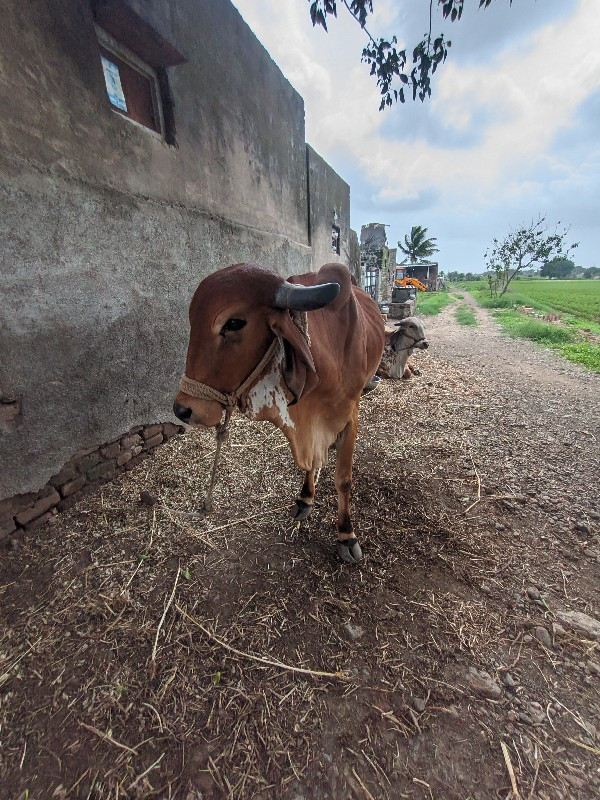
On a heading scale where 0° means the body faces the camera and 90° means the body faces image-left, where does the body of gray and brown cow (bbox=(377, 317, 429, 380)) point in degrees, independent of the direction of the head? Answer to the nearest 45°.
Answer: approximately 315°

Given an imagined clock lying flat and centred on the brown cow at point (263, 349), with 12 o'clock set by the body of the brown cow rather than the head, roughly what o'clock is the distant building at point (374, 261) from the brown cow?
The distant building is roughly at 5 o'clock from the brown cow.

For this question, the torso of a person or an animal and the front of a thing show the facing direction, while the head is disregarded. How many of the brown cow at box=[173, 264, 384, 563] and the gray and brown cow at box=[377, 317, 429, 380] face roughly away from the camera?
0

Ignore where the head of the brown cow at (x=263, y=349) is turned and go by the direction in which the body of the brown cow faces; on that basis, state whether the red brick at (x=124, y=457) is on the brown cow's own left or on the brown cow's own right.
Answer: on the brown cow's own right

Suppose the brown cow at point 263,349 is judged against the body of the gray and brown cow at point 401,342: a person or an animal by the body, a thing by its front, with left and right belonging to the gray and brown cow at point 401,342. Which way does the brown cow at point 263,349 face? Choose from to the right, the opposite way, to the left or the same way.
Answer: to the right

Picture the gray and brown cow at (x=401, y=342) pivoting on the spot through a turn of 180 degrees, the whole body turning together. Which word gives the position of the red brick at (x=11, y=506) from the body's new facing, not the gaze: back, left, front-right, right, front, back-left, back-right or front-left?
left

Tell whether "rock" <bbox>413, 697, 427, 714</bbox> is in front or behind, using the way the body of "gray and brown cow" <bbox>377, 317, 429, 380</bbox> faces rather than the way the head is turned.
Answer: in front

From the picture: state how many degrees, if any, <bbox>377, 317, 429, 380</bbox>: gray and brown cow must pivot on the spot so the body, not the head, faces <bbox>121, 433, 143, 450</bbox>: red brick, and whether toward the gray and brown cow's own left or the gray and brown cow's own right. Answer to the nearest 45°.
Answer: approximately 90° to the gray and brown cow's own right

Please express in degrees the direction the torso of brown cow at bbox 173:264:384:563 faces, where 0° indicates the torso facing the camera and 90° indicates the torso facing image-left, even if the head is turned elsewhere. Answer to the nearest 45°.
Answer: approximately 45°

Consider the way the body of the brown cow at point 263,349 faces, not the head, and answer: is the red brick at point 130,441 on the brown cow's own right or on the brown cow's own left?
on the brown cow's own right

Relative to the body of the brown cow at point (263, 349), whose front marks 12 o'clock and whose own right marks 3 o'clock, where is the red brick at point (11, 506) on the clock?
The red brick is roughly at 2 o'clock from the brown cow.

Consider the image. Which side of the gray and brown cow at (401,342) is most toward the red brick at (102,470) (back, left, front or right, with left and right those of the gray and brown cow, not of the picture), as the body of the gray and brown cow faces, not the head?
right

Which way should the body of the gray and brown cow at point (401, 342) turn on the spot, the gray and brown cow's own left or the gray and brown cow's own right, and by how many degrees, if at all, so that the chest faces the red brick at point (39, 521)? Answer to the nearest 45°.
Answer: approximately 90° to the gray and brown cow's own right

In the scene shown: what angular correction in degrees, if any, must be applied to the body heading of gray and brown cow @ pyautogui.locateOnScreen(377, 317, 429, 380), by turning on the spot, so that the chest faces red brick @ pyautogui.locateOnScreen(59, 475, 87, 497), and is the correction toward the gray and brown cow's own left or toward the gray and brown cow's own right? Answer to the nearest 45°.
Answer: approximately 90° to the gray and brown cow's own right

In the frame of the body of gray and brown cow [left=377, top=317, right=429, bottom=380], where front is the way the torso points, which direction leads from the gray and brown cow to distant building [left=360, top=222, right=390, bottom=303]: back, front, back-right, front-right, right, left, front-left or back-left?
back-left

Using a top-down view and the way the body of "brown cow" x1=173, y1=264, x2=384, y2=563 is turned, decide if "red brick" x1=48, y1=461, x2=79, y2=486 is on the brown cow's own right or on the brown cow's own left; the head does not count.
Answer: on the brown cow's own right

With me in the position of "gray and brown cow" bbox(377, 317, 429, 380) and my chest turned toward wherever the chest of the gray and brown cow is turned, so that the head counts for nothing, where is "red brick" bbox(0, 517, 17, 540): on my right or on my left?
on my right
